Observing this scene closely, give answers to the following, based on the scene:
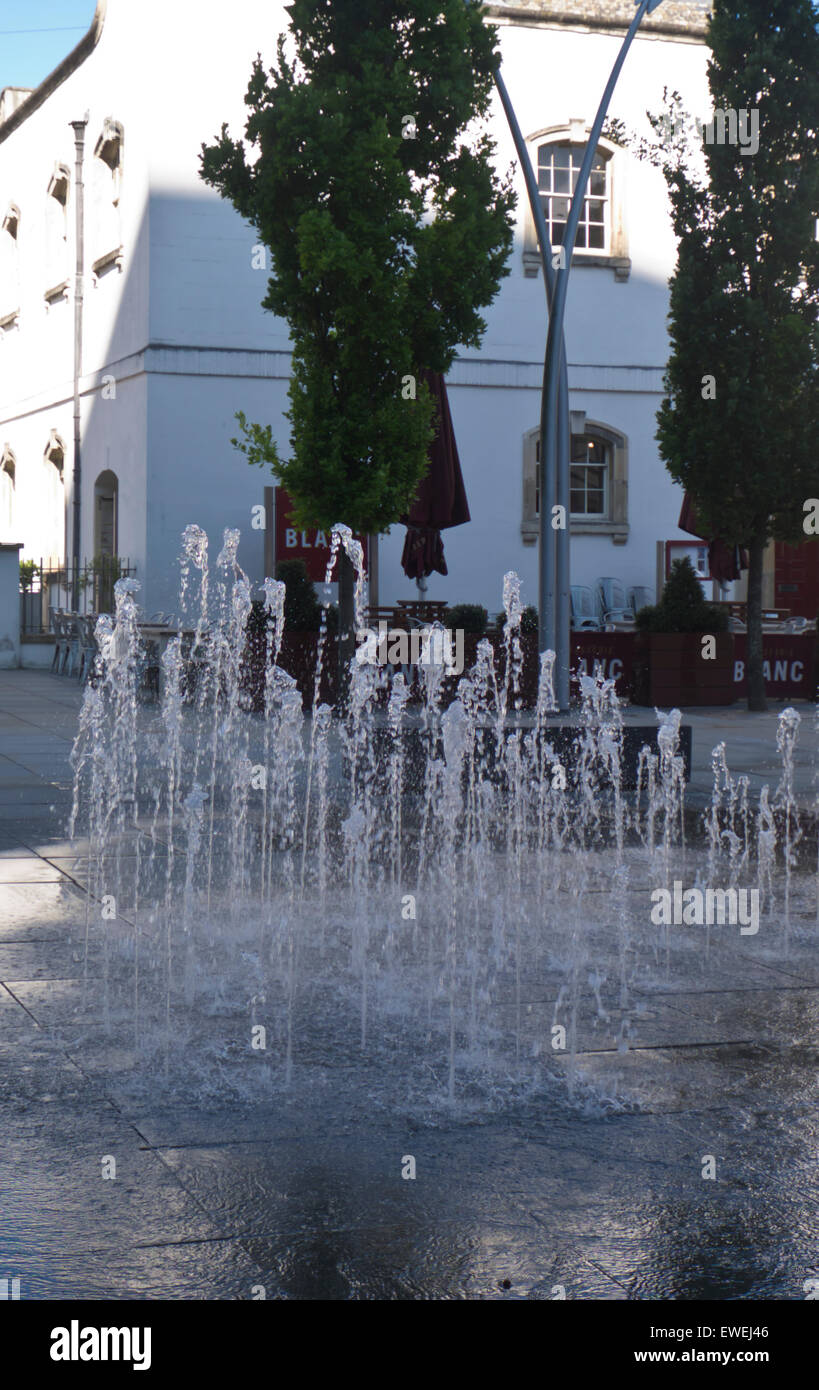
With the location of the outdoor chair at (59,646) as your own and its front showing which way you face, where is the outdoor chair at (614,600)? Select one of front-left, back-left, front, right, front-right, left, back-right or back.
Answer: front

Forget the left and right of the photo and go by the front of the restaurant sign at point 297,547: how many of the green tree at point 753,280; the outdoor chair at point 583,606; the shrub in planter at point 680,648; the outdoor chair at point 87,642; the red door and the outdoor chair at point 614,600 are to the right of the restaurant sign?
1

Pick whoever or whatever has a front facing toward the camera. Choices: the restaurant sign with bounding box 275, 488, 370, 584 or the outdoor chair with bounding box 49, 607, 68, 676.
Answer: the restaurant sign

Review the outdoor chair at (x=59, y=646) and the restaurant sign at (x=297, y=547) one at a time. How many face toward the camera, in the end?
1

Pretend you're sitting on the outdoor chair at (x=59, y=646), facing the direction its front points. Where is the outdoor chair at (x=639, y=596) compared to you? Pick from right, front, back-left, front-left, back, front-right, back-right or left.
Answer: front

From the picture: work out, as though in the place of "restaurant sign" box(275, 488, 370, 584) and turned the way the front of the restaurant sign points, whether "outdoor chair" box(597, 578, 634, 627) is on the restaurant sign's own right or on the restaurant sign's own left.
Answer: on the restaurant sign's own left

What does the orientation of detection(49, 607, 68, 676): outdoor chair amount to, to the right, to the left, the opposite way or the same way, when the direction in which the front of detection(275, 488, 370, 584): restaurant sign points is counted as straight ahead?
to the left

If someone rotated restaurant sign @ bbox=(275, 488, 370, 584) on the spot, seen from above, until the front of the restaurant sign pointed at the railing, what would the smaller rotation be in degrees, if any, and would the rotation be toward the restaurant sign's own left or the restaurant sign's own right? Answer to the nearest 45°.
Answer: approximately 135° to the restaurant sign's own right

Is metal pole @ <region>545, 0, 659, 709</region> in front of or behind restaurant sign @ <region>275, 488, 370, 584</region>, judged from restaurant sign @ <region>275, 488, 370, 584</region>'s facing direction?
in front

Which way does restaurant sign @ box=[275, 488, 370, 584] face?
toward the camera

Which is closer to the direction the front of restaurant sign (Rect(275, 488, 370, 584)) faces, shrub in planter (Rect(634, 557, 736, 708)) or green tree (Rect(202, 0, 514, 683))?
the green tree

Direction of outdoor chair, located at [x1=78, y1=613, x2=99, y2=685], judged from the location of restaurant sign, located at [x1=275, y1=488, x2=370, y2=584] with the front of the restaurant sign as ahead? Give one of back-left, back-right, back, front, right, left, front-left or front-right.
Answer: right

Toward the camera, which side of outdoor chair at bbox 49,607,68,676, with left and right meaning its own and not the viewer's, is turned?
right

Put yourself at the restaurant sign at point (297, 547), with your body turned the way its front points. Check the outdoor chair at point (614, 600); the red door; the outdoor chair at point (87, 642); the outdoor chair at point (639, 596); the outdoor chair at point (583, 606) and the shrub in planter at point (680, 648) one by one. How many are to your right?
1

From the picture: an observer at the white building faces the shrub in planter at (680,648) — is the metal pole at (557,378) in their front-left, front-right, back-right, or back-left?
front-right
